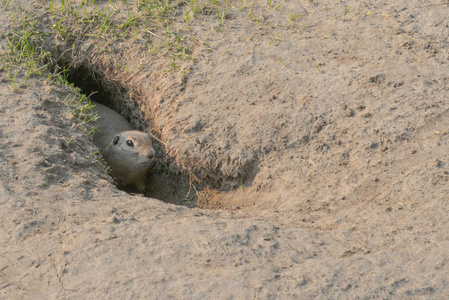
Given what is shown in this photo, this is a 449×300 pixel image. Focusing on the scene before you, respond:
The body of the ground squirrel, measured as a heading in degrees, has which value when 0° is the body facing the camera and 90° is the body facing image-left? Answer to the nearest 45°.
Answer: approximately 315°
